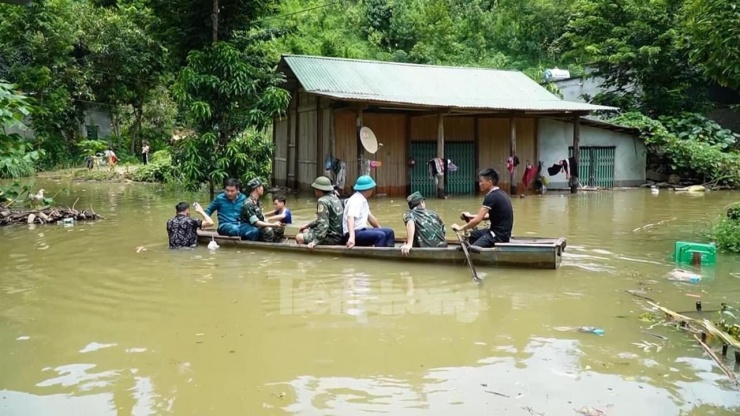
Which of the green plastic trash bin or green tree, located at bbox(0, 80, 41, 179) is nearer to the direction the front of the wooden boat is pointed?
the green tree

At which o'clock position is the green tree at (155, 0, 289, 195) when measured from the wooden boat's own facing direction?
The green tree is roughly at 2 o'clock from the wooden boat.

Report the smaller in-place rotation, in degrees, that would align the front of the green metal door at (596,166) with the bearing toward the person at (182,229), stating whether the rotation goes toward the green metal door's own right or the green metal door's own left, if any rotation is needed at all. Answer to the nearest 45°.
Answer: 0° — it already faces them

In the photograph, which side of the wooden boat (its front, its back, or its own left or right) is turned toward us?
left

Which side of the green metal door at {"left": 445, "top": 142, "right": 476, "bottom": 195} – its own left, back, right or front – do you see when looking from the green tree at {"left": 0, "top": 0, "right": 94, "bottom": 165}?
right

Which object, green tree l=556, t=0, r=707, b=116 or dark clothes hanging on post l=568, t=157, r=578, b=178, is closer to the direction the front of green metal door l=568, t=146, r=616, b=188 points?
the dark clothes hanging on post

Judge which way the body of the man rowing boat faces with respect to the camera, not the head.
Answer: to the viewer's left
